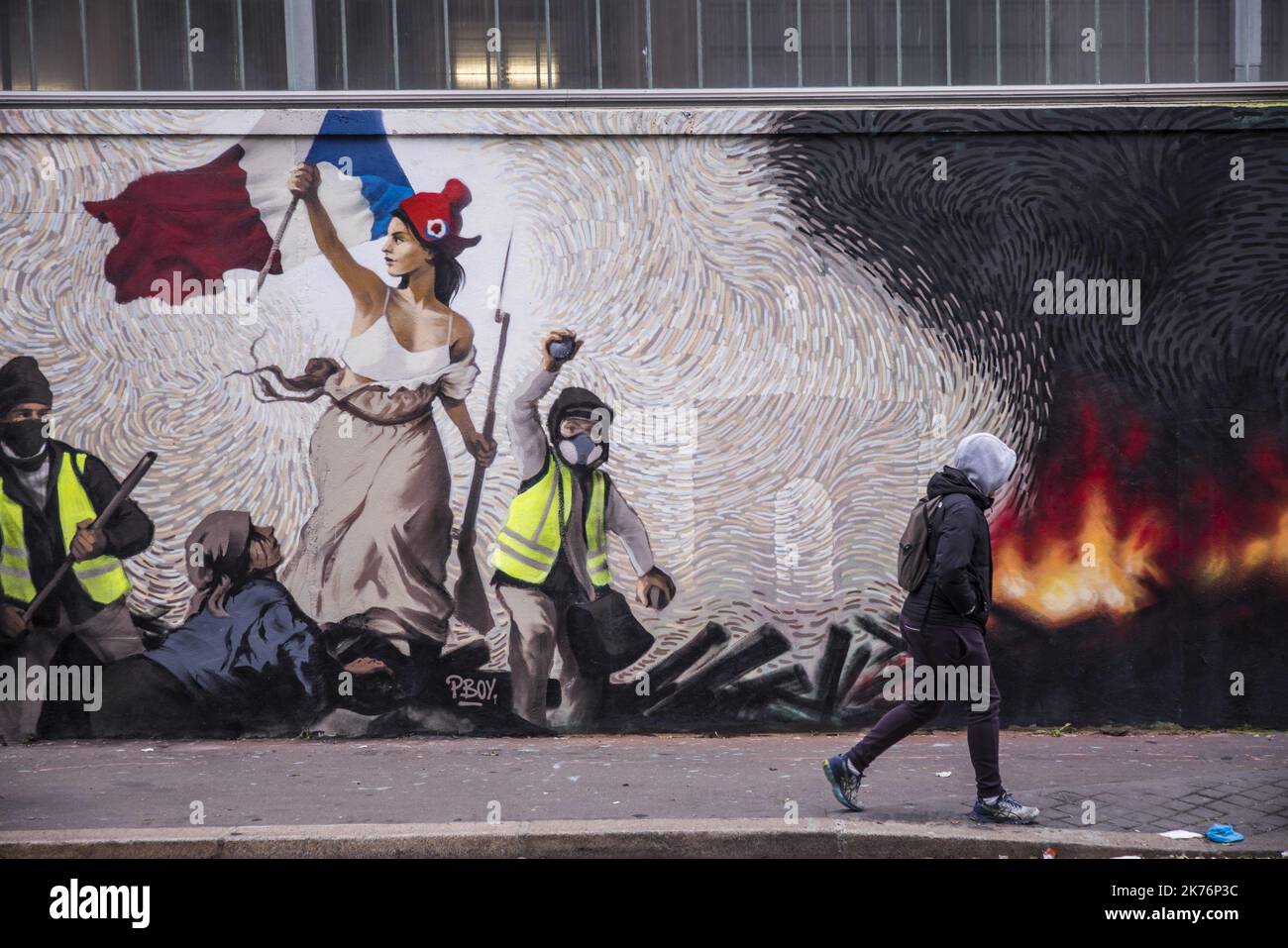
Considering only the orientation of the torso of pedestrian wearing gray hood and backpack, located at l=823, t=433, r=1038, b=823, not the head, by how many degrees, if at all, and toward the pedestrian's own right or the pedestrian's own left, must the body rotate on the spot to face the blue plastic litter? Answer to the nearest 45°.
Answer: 0° — they already face it

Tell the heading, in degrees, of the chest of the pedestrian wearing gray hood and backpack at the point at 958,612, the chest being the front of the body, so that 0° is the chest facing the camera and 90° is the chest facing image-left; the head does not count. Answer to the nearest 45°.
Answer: approximately 270°
